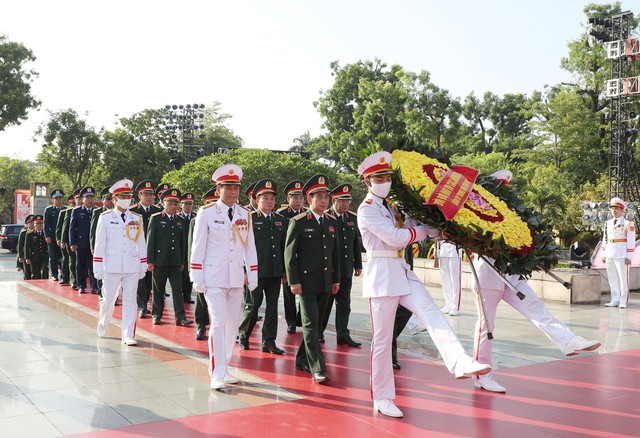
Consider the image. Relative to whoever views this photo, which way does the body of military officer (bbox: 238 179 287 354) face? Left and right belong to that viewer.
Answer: facing the viewer and to the right of the viewer

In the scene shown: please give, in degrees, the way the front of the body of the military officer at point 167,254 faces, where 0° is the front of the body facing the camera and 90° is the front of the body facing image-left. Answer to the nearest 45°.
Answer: approximately 315°

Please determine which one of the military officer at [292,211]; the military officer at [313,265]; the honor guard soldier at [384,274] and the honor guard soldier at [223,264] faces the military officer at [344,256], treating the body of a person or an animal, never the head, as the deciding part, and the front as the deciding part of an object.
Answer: the military officer at [292,211]

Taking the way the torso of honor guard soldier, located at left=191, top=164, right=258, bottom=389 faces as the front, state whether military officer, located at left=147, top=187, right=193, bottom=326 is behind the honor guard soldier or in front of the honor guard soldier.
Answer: behind

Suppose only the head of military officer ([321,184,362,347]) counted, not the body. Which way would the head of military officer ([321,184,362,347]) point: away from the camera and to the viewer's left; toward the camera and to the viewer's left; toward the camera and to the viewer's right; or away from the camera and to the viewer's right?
toward the camera and to the viewer's right

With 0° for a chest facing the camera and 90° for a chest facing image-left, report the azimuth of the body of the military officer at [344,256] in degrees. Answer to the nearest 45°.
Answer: approximately 315°

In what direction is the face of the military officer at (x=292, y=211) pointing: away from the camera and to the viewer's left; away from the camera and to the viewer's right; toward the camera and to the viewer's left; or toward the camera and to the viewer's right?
toward the camera and to the viewer's right

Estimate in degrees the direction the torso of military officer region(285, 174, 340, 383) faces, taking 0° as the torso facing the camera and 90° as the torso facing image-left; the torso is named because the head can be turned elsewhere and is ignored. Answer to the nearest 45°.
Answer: approximately 315°

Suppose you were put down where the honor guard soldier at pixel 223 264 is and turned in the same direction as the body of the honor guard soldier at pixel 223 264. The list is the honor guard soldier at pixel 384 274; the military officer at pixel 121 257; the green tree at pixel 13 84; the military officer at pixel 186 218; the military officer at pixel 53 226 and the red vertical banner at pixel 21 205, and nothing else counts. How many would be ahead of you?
1

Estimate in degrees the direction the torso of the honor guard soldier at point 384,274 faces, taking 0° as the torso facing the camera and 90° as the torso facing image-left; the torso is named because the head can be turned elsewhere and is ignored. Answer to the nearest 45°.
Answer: approximately 315°

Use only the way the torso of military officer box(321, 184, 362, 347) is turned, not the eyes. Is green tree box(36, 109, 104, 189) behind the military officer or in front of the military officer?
behind
